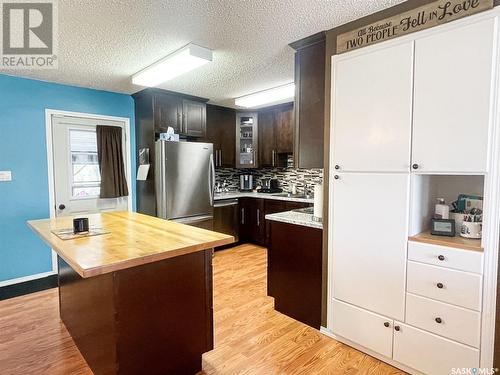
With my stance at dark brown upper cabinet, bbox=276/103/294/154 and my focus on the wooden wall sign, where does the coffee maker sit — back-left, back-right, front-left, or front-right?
back-right

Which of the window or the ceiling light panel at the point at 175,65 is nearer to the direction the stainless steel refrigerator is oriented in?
the ceiling light panel

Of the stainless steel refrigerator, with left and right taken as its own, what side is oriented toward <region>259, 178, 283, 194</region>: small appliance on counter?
left

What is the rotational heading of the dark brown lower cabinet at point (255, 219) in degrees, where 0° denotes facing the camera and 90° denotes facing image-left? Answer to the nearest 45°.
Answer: approximately 45°

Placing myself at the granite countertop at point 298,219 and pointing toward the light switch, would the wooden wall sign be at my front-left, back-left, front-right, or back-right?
back-left

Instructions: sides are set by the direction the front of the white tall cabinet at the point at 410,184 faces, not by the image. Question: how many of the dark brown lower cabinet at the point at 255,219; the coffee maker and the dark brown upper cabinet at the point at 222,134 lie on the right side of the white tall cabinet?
3

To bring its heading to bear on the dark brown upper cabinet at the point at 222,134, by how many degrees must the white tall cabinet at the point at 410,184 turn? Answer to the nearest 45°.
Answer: approximately 90° to its right

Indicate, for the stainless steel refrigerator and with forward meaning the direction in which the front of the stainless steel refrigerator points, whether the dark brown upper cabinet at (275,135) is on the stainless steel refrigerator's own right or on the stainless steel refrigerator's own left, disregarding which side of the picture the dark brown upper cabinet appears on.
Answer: on the stainless steel refrigerator's own left
